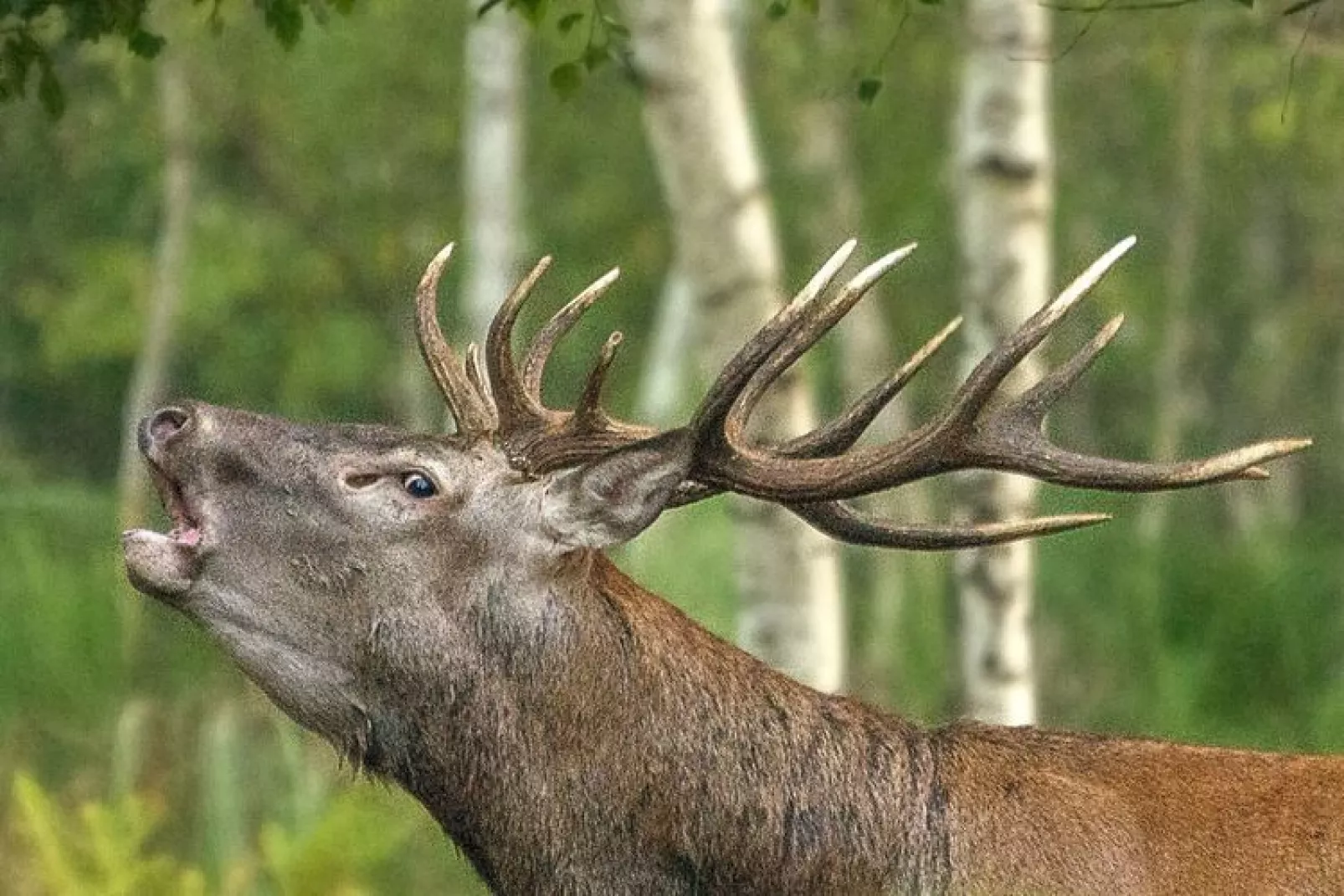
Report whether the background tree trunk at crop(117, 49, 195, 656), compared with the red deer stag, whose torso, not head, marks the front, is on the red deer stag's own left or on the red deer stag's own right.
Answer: on the red deer stag's own right

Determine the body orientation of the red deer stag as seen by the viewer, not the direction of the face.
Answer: to the viewer's left

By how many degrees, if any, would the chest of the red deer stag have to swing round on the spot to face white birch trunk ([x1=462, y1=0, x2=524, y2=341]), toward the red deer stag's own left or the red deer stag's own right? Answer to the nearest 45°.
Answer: approximately 90° to the red deer stag's own right

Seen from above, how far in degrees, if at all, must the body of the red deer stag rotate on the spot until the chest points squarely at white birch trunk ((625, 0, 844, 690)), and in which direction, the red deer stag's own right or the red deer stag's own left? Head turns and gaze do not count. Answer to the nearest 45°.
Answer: approximately 90° to the red deer stag's own right

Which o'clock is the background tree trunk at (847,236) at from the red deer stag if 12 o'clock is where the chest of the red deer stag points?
The background tree trunk is roughly at 3 o'clock from the red deer stag.

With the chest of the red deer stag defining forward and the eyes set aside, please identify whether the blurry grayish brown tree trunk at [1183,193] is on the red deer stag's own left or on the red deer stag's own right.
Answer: on the red deer stag's own right

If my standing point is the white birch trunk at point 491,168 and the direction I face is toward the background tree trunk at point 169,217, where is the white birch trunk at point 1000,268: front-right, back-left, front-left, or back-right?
back-left
